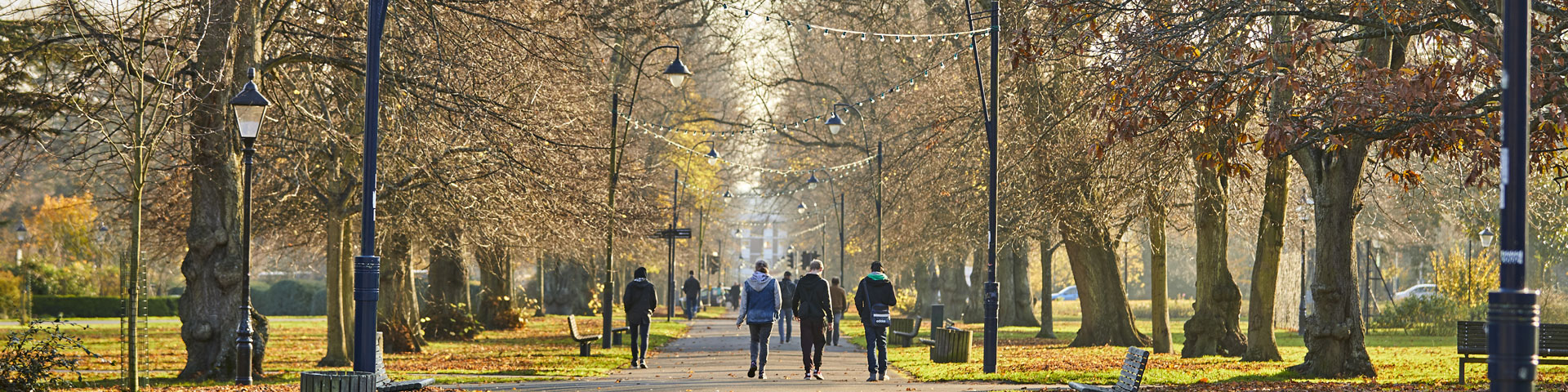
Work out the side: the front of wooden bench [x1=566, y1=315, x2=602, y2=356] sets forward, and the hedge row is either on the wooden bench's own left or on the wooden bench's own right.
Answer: on the wooden bench's own left

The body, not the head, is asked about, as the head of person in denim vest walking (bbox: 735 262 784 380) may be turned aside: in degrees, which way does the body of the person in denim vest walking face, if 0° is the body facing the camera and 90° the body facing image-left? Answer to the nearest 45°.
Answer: approximately 180°

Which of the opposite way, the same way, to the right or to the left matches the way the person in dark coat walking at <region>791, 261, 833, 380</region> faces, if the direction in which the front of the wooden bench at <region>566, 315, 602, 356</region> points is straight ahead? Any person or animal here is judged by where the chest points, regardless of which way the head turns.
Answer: to the left

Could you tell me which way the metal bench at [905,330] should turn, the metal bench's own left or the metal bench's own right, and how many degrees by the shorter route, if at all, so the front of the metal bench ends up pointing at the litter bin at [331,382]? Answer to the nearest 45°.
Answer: approximately 90° to the metal bench's own left

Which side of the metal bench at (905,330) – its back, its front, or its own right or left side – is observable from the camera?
left

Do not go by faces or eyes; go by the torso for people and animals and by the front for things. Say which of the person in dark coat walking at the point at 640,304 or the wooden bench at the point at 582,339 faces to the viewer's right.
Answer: the wooden bench

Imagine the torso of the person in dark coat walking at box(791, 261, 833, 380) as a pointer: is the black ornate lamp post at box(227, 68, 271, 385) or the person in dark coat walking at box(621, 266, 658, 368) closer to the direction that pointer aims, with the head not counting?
the person in dark coat walking

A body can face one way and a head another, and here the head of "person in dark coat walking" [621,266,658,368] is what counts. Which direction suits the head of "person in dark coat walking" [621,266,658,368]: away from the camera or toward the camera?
away from the camera

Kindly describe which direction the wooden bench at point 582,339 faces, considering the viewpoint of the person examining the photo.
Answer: facing to the right of the viewer

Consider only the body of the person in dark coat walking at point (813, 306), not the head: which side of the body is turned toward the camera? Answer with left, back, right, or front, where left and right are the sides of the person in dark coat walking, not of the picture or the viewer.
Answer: back

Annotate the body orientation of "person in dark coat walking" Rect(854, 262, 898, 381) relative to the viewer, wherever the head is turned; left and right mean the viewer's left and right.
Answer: facing away from the viewer

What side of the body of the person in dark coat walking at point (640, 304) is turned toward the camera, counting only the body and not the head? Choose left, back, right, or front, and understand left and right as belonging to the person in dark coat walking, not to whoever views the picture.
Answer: back

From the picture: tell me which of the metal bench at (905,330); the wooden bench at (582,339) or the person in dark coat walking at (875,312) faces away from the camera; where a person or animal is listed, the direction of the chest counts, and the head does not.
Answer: the person in dark coat walking

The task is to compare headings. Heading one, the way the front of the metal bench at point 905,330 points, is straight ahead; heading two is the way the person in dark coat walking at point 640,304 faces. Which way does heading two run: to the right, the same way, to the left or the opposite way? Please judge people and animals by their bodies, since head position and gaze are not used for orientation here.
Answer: to the right
